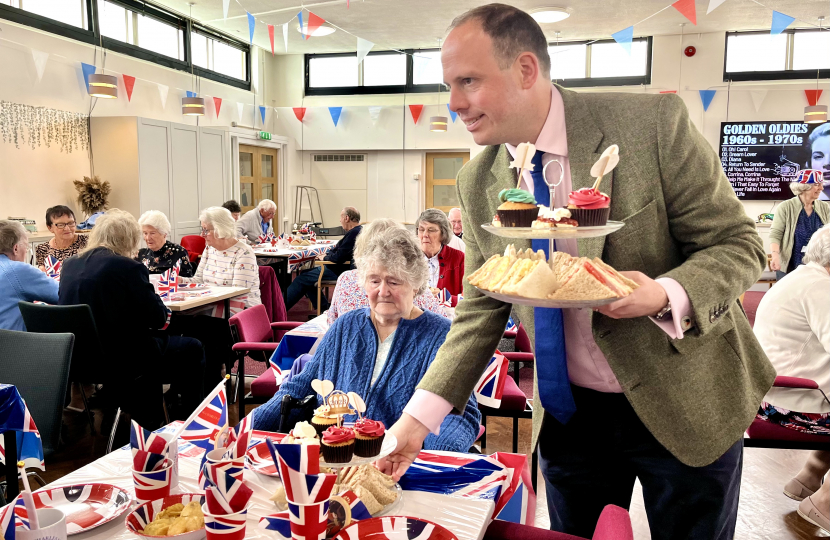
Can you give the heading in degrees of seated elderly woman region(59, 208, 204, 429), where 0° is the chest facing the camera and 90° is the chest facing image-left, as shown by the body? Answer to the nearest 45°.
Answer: approximately 225°

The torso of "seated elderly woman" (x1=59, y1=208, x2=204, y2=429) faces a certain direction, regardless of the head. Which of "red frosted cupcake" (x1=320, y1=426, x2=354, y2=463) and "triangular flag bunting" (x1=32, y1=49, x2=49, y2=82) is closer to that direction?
the triangular flag bunting

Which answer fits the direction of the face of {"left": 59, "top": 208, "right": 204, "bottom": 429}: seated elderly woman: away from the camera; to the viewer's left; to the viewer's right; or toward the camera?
away from the camera

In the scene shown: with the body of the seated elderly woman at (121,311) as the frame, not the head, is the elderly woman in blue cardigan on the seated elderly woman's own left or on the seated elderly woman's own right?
on the seated elderly woman's own right

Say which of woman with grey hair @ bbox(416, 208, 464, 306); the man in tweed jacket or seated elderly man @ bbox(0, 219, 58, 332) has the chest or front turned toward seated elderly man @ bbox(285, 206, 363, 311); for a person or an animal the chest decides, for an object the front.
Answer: seated elderly man @ bbox(0, 219, 58, 332)

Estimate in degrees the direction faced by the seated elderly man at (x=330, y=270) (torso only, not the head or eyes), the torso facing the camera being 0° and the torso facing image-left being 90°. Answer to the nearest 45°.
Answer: approximately 90°

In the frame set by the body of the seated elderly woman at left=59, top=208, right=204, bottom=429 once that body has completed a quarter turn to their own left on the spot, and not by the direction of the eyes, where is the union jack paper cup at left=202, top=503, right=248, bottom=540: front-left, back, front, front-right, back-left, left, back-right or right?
back-left

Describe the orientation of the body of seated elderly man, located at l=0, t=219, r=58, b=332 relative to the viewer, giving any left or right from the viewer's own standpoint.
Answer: facing away from the viewer and to the right of the viewer
